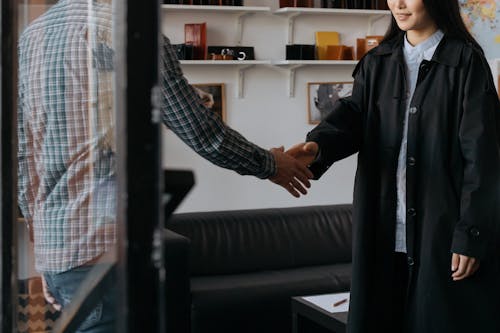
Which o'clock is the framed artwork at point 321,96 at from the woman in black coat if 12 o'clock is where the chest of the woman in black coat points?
The framed artwork is roughly at 4 o'clock from the woman in black coat.

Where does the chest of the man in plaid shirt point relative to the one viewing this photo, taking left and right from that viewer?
facing away from the viewer and to the right of the viewer

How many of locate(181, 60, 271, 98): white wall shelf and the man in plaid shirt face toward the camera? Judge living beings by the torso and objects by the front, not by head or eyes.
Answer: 1

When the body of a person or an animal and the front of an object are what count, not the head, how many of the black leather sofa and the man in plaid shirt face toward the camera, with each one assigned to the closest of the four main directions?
1

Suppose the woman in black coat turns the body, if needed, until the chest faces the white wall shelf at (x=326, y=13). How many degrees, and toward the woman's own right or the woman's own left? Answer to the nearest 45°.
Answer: approximately 135° to the woman's own right

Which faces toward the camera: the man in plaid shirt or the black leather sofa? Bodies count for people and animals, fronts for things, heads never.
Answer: the black leather sofa

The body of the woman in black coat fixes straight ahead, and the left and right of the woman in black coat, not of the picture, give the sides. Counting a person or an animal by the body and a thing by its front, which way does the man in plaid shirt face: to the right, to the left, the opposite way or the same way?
the opposite way

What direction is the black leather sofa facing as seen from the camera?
toward the camera

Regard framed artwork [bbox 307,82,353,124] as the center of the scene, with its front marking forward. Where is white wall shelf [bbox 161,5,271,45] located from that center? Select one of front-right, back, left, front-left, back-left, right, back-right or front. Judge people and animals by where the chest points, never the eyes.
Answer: front-right

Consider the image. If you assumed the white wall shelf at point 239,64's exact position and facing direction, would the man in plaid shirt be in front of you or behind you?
in front

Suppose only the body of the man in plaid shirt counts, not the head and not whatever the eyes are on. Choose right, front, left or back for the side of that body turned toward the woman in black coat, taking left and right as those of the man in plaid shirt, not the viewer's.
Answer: front

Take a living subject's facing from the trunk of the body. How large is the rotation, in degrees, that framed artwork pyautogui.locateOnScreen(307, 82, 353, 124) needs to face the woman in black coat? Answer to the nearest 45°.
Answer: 0° — it already faces them

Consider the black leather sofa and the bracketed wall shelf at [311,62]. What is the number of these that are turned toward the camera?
2

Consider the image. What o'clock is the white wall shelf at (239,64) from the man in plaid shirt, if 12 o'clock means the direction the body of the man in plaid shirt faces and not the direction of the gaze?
The white wall shelf is roughly at 11 o'clock from the man in plaid shirt.

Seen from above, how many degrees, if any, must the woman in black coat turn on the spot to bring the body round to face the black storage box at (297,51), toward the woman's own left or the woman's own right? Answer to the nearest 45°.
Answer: approximately 135° to the woman's own right

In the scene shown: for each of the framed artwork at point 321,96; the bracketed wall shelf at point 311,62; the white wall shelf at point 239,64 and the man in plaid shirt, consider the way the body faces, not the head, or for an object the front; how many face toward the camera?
3

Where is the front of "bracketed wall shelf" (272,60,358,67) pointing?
toward the camera
